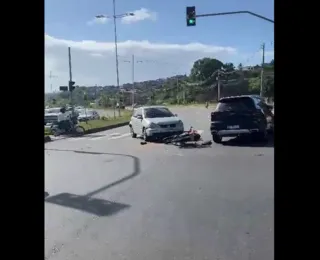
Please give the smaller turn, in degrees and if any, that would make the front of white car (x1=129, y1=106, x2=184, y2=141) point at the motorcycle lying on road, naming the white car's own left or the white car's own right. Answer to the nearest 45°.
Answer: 0° — it already faces it

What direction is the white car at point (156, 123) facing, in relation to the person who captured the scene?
facing the viewer and to the right of the viewer
